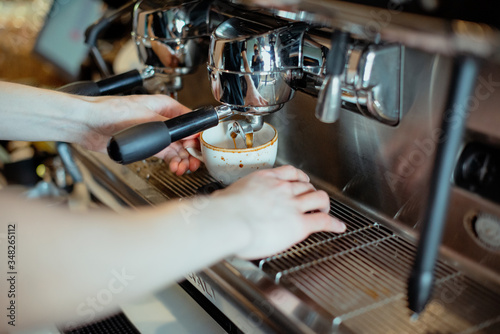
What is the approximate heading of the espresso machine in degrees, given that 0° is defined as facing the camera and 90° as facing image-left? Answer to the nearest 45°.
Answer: approximately 45°
